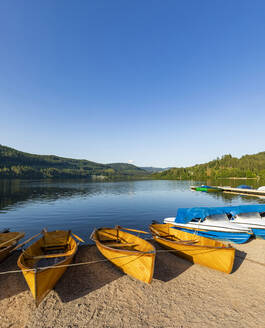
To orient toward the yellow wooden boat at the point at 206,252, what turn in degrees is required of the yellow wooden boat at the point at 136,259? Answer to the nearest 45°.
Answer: approximately 45° to its left

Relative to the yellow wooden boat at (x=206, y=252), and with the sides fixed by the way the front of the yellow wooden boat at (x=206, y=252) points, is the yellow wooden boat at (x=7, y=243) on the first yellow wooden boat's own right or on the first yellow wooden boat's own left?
on the first yellow wooden boat's own right

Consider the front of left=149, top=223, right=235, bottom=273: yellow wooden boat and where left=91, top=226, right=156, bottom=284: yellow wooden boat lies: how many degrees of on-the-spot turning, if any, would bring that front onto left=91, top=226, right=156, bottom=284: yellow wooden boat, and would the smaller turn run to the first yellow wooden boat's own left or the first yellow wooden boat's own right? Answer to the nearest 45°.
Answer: approximately 90° to the first yellow wooden boat's own right

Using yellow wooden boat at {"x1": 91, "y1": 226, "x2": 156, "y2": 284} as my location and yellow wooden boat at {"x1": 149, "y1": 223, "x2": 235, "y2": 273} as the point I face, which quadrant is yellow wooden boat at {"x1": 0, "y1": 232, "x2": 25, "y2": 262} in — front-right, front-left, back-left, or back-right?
back-left

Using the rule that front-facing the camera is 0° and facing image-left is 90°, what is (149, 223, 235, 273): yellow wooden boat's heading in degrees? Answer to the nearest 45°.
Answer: approximately 315°
